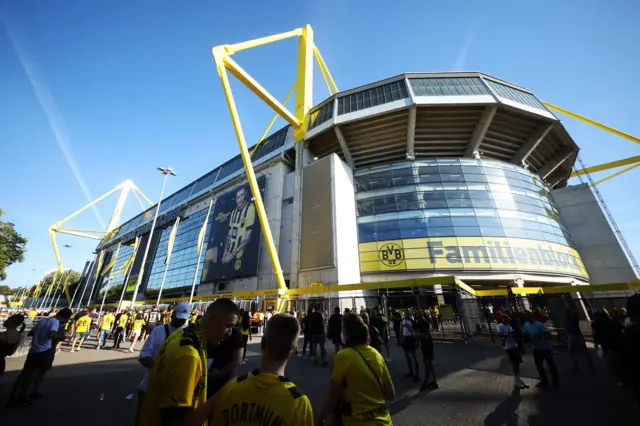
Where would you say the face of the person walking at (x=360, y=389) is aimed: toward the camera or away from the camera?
away from the camera

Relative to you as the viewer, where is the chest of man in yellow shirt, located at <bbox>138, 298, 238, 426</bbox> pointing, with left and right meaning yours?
facing to the right of the viewer

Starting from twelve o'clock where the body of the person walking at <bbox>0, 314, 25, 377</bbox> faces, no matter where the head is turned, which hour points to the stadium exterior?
The stadium exterior is roughly at 12 o'clock from the person walking.

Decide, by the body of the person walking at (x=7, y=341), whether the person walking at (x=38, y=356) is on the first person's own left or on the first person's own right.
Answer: on the first person's own right

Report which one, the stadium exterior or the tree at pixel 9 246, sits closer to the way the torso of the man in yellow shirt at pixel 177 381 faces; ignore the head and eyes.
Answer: the stadium exterior

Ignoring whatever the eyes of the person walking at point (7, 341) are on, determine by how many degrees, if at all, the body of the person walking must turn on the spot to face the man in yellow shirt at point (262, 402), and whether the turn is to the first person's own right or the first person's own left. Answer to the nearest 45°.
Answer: approximately 90° to the first person's own right
